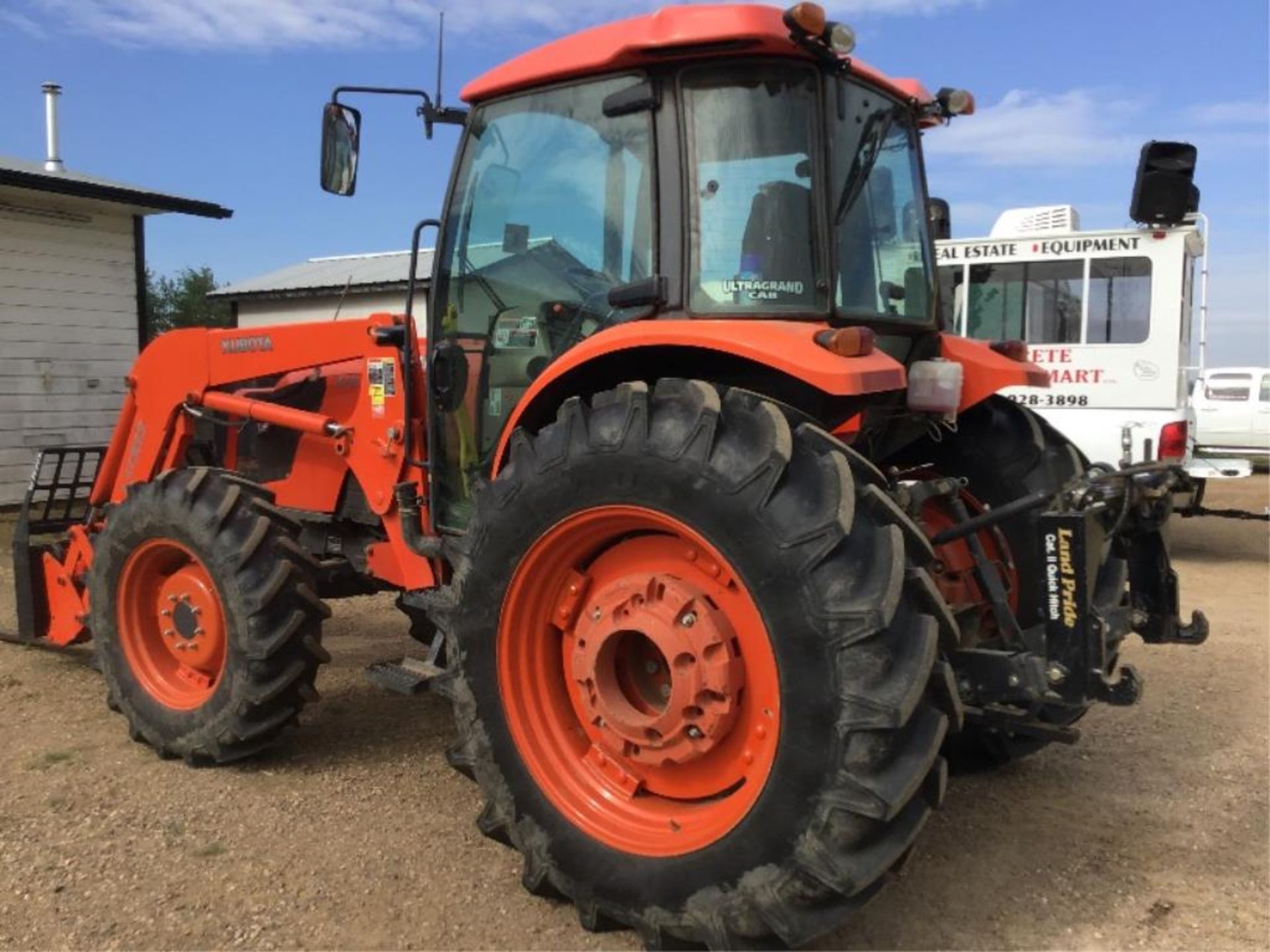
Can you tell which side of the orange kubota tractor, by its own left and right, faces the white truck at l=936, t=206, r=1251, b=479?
right

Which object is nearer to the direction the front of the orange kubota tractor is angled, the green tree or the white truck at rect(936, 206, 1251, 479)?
the green tree

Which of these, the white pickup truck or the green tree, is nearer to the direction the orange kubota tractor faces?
the green tree

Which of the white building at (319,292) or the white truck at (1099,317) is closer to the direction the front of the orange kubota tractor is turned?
the white building

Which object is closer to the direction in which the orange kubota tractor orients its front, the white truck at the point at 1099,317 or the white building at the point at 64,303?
the white building

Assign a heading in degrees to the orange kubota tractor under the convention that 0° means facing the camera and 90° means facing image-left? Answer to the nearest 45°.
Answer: approximately 135°

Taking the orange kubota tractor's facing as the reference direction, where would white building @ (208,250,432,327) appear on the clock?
The white building is roughly at 1 o'clock from the orange kubota tractor.

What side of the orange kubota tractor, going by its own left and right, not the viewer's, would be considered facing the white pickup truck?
right
